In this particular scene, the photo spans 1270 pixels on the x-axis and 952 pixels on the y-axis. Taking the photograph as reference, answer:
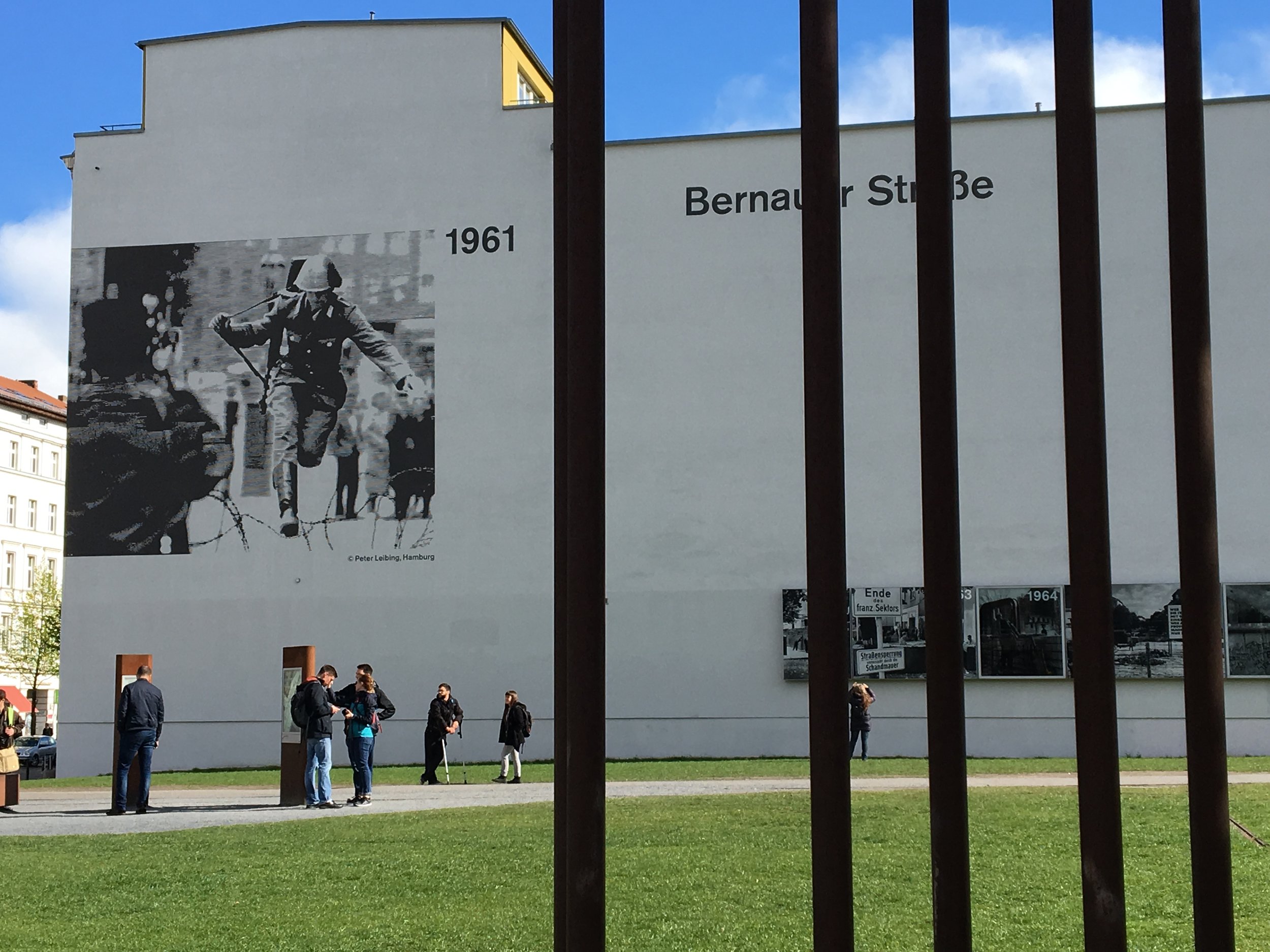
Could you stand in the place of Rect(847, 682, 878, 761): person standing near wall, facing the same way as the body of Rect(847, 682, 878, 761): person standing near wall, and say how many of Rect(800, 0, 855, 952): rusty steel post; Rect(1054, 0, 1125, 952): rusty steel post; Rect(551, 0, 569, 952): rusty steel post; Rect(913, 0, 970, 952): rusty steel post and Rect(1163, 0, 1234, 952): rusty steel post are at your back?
5

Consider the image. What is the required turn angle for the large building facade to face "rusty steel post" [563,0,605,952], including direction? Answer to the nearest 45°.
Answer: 0° — it already faces it

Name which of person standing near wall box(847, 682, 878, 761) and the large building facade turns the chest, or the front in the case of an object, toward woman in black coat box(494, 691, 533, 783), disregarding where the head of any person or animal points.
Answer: the large building facade

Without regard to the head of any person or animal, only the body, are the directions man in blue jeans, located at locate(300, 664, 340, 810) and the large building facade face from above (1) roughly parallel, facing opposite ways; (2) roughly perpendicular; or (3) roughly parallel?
roughly perpendicular

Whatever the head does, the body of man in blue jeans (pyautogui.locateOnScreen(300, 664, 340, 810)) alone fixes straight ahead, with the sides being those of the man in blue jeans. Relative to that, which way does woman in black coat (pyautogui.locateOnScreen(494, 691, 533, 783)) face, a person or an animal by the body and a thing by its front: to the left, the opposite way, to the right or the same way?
the opposite way

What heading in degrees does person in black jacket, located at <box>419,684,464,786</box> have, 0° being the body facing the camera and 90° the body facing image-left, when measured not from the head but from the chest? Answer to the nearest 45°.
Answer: approximately 315°

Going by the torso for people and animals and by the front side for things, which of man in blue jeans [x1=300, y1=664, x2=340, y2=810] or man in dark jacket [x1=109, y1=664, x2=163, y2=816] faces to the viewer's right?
the man in blue jeans

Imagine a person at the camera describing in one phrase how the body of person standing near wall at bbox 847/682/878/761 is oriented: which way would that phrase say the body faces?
away from the camera

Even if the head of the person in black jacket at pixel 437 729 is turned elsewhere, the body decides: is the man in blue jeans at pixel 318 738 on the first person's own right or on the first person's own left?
on the first person's own right

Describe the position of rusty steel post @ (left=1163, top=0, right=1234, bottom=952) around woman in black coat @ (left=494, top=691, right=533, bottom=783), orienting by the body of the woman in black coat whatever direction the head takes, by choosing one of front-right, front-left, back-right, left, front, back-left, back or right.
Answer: left

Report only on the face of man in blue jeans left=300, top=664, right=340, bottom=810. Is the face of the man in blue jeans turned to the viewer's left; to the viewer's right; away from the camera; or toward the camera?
to the viewer's right

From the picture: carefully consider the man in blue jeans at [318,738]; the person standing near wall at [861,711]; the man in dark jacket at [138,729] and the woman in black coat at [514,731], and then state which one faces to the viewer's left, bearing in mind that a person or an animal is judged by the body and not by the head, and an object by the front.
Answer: the woman in black coat

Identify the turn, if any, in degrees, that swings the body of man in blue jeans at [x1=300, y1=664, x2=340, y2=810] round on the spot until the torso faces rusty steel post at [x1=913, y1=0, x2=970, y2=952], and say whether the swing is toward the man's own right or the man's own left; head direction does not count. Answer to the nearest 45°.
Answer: approximately 90° to the man's own right

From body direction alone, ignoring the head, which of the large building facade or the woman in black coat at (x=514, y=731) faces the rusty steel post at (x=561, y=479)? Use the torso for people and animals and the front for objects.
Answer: the large building facade

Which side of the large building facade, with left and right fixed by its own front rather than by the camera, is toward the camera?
front
